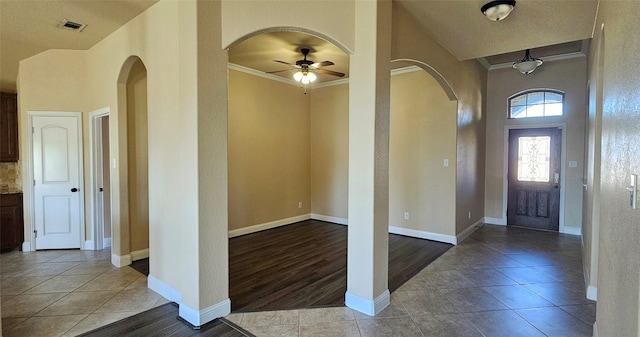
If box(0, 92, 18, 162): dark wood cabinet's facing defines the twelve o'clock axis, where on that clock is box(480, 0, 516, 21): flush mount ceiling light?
The flush mount ceiling light is roughly at 11 o'clock from the dark wood cabinet.

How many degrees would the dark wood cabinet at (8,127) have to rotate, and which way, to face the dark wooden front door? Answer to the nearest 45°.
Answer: approximately 45° to its left

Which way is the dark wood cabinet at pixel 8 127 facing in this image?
toward the camera

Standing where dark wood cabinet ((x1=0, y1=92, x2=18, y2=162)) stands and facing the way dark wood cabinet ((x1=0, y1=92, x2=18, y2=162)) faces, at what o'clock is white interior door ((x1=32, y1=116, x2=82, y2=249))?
The white interior door is roughly at 11 o'clock from the dark wood cabinet.

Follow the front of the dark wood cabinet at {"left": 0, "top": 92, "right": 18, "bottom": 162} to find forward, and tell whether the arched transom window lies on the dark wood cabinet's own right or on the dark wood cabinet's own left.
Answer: on the dark wood cabinet's own left
